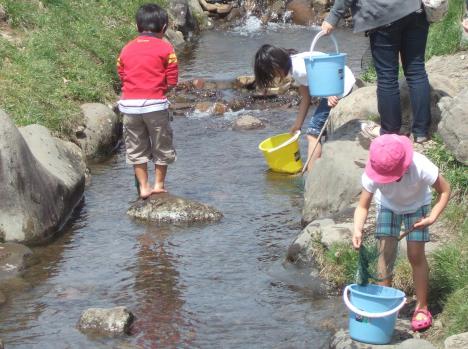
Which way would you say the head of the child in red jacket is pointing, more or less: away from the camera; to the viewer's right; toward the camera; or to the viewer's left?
away from the camera

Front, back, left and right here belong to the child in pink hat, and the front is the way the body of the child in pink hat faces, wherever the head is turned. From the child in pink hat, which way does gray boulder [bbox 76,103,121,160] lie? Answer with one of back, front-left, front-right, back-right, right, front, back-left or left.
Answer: back-right

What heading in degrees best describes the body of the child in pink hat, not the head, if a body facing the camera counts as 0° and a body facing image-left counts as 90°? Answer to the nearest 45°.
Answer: approximately 0°

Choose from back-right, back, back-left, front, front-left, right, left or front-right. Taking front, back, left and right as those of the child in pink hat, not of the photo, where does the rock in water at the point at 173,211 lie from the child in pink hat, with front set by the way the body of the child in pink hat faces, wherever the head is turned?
back-right

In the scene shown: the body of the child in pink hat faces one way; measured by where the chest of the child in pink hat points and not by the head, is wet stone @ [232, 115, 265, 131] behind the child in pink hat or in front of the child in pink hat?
behind

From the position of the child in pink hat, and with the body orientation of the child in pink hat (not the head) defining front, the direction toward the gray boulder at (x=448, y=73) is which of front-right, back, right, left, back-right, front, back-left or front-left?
back

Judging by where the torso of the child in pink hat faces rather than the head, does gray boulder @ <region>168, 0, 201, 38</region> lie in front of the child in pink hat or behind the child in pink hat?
behind

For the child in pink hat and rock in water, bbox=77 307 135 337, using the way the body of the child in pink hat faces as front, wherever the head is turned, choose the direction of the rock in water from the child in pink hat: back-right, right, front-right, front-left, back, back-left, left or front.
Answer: right

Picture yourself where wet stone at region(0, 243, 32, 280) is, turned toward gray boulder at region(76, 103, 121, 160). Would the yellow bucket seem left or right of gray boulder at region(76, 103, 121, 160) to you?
right

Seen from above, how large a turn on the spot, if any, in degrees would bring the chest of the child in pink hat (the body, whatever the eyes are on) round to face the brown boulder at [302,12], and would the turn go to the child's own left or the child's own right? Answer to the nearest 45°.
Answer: approximately 180°
